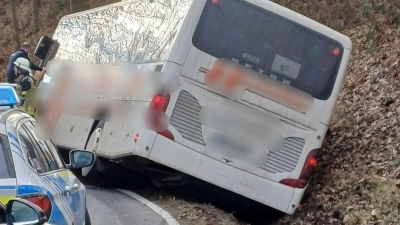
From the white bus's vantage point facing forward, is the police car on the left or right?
on its left

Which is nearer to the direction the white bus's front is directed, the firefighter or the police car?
the firefighter

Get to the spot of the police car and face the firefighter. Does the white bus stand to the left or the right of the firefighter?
right

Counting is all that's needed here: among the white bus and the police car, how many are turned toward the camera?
0

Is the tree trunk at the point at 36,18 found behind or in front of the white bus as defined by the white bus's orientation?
in front

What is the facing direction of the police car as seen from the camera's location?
facing away from the viewer and to the right of the viewer

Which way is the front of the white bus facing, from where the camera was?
facing away from the viewer and to the left of the viewer

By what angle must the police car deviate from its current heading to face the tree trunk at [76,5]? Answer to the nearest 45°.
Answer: approximately 45° to its left

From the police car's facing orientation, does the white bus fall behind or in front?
in front
